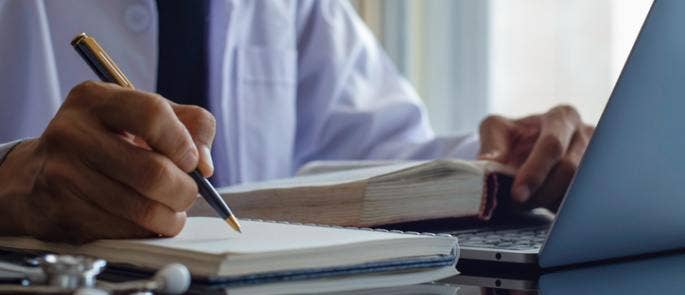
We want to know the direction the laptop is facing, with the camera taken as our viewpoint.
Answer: facing away from the viewer and to the left of the viewer
